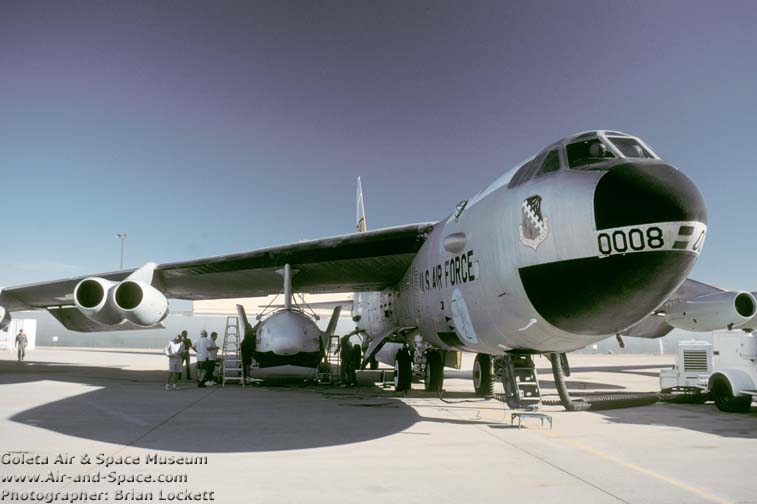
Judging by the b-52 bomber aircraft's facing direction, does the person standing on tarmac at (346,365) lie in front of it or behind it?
behind

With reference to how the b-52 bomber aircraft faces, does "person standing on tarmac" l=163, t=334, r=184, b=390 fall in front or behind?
behind

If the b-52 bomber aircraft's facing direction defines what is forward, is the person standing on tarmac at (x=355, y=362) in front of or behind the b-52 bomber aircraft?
behind

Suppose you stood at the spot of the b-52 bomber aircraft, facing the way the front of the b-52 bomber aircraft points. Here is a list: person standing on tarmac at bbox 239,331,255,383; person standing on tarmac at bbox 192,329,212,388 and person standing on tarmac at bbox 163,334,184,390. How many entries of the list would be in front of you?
0
